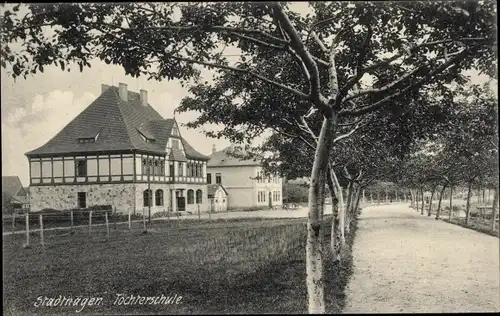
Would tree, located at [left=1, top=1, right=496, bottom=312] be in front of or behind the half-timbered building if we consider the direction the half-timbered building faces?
in front
